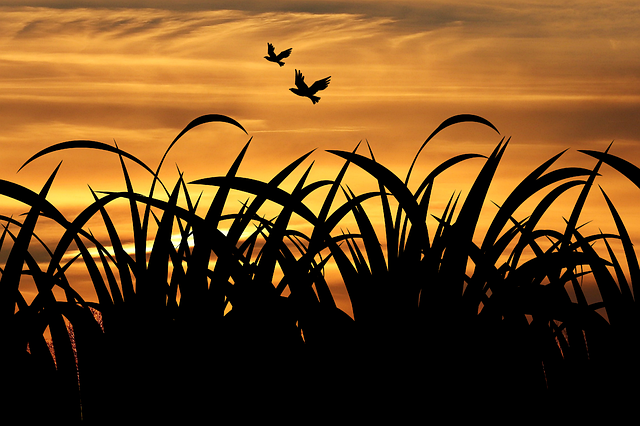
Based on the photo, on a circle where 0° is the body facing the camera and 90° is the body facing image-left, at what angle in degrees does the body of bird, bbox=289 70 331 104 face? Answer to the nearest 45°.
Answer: approximately 90°
